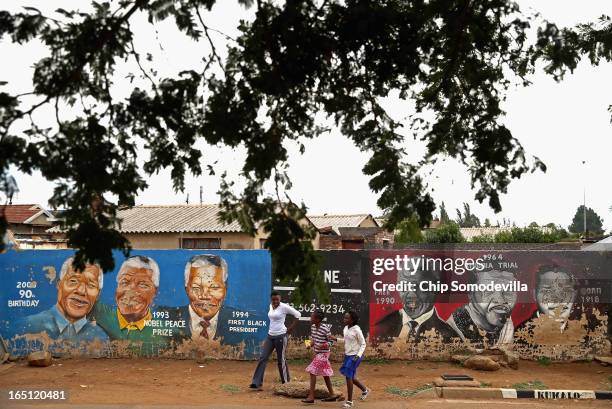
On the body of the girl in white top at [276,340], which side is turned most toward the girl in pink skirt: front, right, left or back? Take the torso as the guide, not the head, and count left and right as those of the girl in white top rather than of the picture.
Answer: left

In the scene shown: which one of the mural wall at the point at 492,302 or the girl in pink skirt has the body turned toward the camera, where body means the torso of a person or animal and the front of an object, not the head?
the mural wall

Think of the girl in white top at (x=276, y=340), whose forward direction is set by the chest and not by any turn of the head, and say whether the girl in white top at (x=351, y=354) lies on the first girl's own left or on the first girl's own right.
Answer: on the first girl's own left

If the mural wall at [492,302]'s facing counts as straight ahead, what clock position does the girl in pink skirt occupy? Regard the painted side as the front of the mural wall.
The girl in pink skirt is roughly at 1 o'clock from the mural wall.

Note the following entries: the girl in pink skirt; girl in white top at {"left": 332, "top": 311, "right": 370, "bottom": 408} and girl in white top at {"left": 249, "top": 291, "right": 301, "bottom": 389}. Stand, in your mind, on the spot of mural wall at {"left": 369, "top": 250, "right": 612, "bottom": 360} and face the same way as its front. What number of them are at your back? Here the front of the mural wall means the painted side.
0

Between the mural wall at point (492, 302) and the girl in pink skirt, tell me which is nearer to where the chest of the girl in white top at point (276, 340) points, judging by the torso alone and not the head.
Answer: the girl in pink skirt

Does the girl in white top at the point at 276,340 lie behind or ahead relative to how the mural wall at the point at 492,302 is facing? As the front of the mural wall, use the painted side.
ahead

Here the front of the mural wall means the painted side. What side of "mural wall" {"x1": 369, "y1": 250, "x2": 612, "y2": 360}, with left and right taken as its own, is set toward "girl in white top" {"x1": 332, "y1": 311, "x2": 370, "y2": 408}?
front

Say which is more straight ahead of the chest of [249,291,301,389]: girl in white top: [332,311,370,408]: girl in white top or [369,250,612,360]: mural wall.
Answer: the girl in white top

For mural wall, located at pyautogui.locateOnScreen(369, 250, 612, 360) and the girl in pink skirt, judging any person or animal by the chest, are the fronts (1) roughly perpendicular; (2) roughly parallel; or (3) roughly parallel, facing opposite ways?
roughly perpendicular

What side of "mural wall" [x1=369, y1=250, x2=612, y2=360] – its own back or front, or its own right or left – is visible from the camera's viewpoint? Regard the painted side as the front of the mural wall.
front
